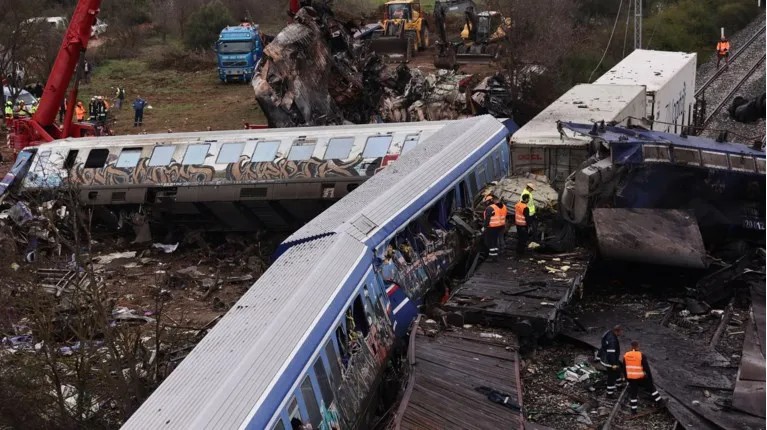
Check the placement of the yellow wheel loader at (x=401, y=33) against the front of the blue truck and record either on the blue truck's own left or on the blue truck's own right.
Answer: on the blue truck's own left

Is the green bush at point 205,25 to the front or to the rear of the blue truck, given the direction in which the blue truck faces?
to the rear

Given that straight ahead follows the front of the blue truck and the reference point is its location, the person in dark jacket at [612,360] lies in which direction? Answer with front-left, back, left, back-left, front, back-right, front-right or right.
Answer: front

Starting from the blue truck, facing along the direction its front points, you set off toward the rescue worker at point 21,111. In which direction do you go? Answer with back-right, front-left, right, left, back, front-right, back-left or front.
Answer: front-right

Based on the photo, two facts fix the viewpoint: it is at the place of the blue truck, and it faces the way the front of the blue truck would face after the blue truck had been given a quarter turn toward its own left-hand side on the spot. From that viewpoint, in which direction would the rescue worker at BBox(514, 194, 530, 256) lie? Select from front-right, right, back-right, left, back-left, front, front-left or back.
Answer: right

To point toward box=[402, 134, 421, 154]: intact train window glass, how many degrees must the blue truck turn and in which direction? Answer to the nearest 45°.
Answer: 0° — it already faces it

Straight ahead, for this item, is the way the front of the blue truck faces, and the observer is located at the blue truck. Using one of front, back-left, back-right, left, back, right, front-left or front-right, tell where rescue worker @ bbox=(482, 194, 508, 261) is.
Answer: front

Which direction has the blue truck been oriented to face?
toward the camera

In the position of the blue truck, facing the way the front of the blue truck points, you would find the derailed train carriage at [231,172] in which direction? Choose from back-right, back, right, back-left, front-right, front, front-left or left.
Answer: front

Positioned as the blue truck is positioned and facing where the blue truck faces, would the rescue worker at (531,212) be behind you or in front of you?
in front

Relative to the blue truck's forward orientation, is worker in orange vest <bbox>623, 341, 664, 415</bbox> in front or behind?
in front

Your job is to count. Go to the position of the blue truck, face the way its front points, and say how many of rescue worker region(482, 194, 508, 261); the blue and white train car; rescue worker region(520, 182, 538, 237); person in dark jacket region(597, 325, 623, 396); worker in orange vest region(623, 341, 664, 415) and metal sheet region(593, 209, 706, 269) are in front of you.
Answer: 6

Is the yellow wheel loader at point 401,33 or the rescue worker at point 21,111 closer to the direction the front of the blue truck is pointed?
the rescue worker

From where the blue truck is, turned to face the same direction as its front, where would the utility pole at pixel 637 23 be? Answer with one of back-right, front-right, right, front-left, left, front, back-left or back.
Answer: front-left

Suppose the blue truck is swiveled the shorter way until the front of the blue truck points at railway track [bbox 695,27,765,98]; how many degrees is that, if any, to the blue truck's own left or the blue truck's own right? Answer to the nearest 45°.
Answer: approximately 90° to the blue truck's own left
